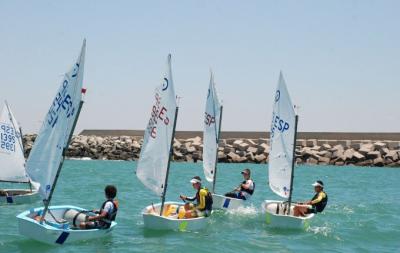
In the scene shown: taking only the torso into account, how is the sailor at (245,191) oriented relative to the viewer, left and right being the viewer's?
facing to the left of the viewer

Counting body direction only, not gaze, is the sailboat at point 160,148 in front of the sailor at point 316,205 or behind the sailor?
in front

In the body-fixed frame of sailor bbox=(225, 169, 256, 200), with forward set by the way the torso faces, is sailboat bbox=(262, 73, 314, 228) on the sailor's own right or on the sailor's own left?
on the sailor's own left

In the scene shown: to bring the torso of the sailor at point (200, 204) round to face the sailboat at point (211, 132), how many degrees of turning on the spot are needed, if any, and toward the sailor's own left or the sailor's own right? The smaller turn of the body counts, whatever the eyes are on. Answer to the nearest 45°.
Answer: approximately 90° to the sailor's own right

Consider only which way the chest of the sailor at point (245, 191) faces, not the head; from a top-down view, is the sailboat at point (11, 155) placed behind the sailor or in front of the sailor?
in front

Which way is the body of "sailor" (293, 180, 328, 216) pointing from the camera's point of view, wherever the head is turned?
to the viewer's left

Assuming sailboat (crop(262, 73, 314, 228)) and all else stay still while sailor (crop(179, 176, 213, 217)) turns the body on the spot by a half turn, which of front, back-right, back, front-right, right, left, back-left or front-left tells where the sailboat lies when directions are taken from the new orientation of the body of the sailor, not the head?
front-left
